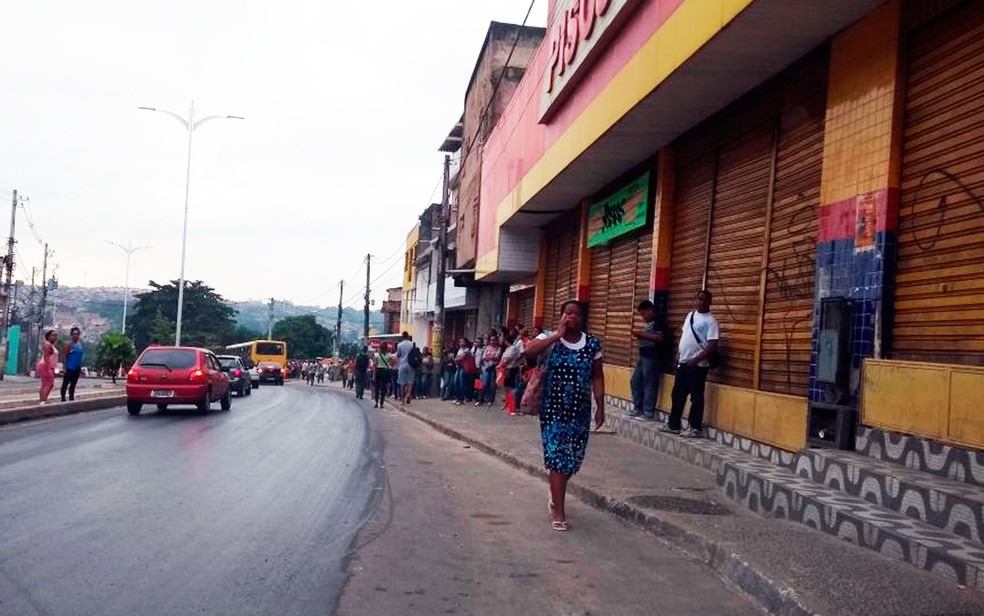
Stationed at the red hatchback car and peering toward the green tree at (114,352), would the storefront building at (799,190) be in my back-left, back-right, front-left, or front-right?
back-right

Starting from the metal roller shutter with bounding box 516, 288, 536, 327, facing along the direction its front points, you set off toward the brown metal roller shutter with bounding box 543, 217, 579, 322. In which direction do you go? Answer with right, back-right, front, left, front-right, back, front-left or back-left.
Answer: front-left

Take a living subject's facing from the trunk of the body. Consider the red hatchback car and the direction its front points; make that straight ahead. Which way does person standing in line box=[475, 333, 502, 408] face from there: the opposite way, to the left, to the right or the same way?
the opposite way

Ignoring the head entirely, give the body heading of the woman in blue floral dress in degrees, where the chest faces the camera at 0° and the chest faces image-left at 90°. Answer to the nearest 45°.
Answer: approximately 0°

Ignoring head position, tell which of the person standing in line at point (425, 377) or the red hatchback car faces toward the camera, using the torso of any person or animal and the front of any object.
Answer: the person standing in line

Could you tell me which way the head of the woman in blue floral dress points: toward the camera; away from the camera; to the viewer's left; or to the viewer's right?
toward the camera

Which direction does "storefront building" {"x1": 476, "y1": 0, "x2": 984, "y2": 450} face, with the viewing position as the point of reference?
facing the viewer and to the left of the viewer

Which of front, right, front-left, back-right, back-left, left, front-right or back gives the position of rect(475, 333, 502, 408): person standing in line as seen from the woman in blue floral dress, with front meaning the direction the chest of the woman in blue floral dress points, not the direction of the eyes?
back

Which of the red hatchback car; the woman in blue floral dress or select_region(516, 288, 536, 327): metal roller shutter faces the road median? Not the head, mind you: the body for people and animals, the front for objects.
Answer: the metal roller shutter

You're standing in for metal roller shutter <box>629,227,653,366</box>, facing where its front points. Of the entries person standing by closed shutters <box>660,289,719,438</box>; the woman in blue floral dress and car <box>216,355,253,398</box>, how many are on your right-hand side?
1

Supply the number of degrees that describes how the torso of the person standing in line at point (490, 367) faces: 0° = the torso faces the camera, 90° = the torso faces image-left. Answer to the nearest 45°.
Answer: approximately 45°

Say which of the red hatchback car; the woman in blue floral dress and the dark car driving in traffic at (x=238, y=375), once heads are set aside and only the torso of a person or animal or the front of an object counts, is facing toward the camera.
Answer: the woman in blue floral dress

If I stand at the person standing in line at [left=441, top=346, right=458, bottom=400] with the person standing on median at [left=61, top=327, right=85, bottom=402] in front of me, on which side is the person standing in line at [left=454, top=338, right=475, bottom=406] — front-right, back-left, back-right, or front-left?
front-left

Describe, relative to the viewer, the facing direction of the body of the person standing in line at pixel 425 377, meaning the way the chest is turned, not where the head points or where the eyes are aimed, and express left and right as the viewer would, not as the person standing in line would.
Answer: facing the viewer

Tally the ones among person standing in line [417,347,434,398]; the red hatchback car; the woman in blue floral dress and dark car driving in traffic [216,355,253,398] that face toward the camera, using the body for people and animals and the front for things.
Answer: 2

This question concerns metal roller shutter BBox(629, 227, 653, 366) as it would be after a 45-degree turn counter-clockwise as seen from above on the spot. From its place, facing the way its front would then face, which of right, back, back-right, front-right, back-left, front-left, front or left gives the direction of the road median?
right
